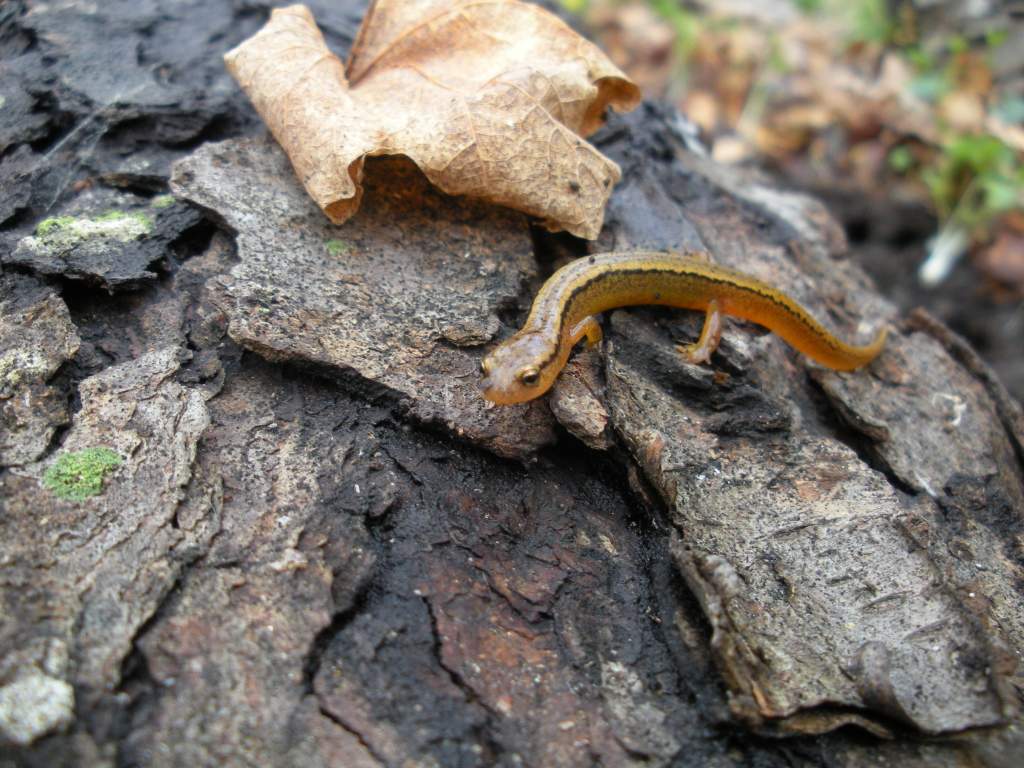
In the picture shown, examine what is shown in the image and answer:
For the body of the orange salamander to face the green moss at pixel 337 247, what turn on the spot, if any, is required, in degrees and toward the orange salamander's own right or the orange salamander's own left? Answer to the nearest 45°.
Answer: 0° — it already faces it

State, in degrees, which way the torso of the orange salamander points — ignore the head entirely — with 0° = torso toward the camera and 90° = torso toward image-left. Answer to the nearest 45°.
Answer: approximately 45°

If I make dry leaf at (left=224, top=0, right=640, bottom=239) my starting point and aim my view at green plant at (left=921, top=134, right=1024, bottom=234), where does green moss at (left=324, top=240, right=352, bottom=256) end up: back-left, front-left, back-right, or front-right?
back-right

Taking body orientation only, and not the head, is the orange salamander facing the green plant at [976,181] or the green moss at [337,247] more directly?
the green moss

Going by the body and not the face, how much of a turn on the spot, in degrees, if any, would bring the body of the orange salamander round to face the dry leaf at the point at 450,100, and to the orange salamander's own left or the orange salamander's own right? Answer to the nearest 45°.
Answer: approximately 45° to the orange salamander's own right

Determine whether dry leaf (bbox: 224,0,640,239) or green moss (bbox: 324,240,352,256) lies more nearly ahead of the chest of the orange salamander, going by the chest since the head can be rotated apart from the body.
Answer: the green moss

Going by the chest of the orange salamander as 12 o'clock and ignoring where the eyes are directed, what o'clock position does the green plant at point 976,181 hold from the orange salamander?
The green plant is roughly at 5 o'clock from the orange salamander.

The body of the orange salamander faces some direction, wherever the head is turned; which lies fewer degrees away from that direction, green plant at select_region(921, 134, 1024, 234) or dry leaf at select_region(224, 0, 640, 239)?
the dry leaf
